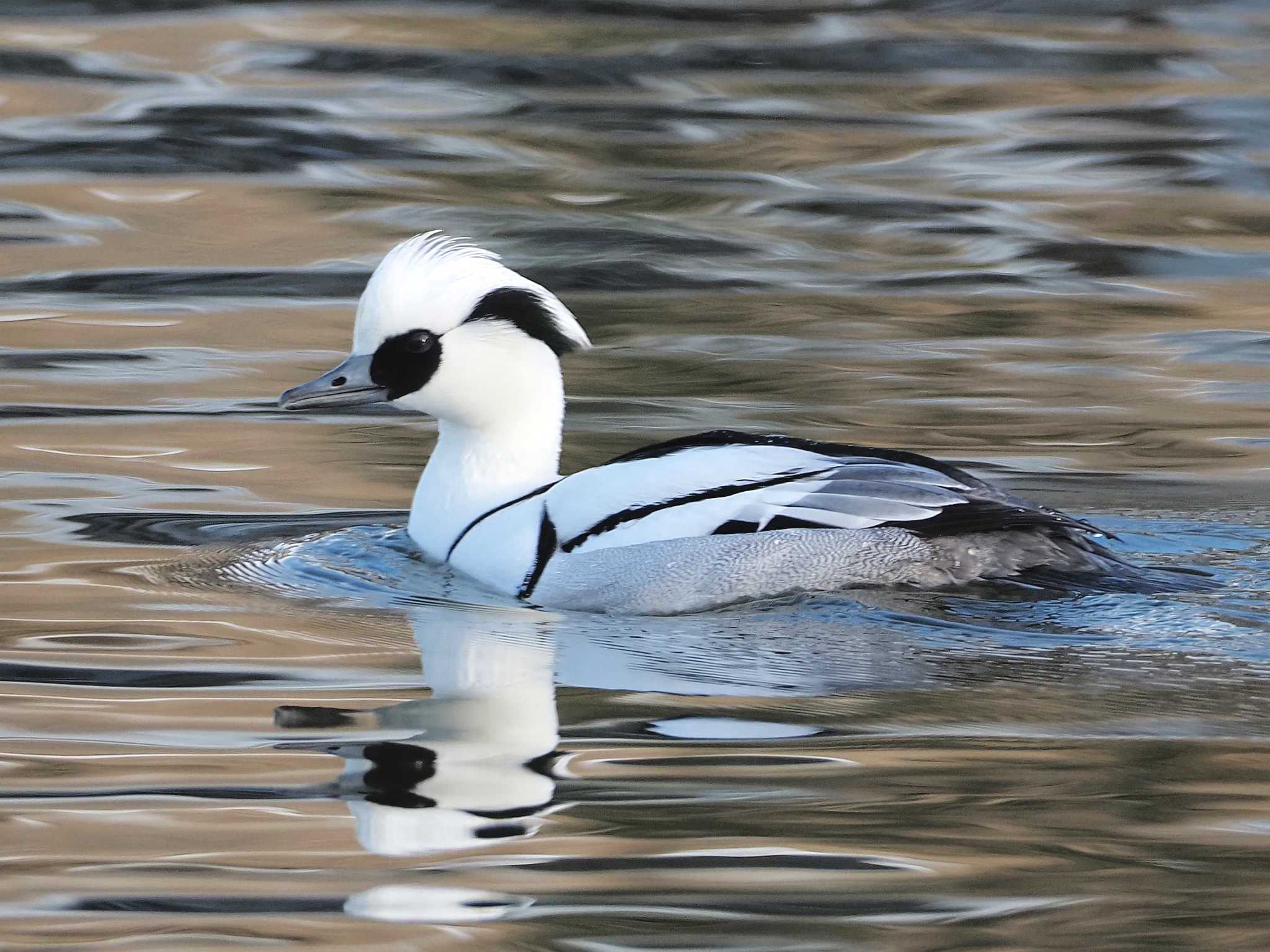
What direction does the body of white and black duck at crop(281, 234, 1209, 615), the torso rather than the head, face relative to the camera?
to the viewer's left
